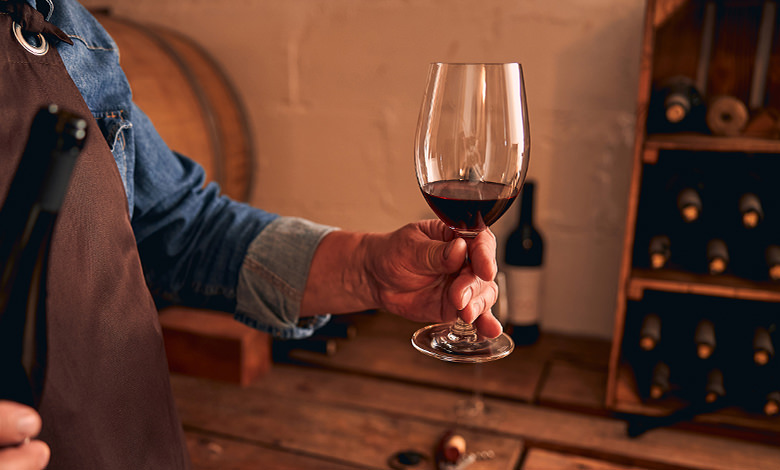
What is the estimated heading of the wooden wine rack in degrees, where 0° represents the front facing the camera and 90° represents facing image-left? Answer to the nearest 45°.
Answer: approximately 0°

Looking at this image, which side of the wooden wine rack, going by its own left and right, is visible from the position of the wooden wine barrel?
right
